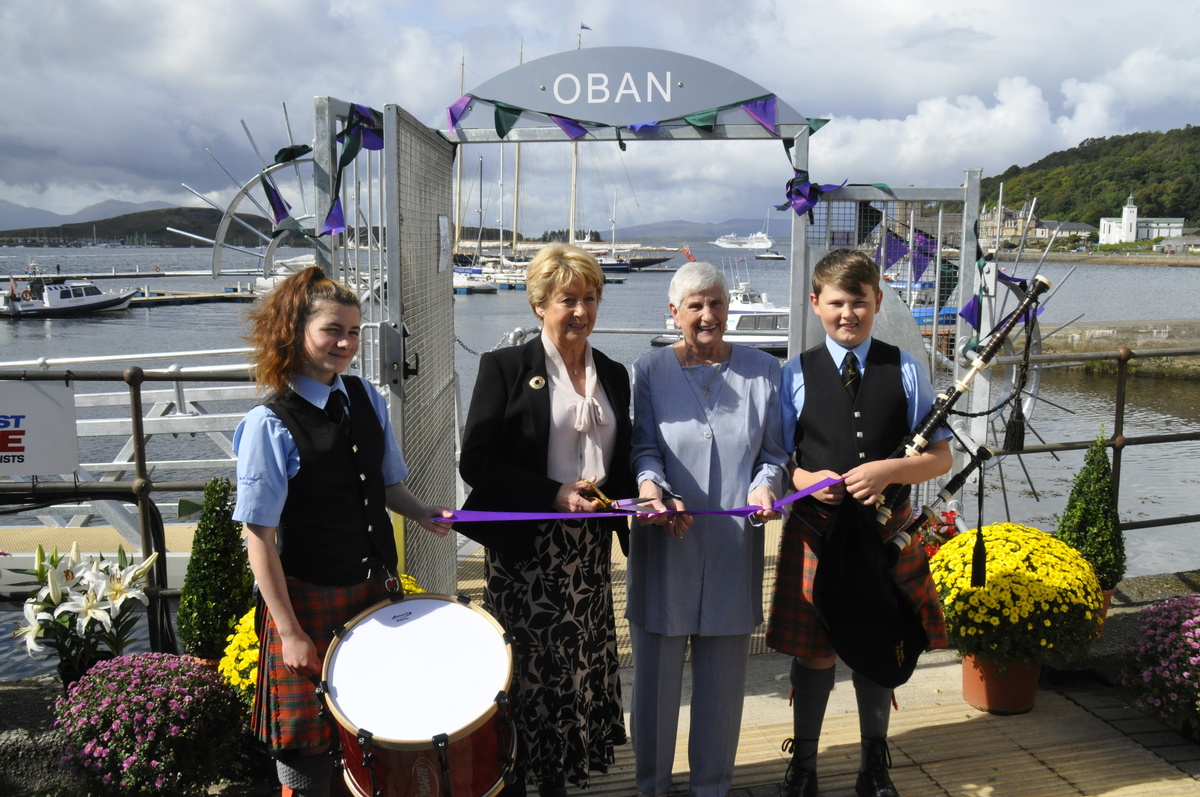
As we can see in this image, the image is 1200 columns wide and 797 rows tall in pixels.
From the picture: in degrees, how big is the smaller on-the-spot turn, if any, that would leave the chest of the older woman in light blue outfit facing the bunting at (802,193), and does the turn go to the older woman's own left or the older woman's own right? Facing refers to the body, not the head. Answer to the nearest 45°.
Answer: approximately 180°

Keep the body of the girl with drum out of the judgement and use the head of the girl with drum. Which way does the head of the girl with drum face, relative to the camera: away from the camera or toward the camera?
toward the camera

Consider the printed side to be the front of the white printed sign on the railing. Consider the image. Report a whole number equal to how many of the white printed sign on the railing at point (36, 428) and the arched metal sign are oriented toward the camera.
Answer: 2

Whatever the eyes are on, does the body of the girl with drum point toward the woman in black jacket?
no

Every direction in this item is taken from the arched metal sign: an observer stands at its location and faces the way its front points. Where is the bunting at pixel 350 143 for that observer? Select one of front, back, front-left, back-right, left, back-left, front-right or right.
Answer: front-right

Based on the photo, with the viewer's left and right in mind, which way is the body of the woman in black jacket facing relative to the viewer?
facing the viewer and to the right of the viewer

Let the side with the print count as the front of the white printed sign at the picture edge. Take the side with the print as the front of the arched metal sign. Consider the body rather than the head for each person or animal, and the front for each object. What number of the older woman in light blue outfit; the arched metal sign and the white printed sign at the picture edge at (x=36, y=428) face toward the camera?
3

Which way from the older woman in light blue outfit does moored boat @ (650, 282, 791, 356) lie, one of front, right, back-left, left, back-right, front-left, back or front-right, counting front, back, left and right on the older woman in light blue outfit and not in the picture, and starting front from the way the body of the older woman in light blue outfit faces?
back

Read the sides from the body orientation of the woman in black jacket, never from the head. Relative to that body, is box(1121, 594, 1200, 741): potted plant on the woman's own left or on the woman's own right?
on the woman's own left

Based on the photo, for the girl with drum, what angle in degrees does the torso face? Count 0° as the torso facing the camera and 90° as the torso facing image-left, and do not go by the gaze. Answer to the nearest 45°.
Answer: approximately 315°

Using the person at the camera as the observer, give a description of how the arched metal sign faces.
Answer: facing the viewer

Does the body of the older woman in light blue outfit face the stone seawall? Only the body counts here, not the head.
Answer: no

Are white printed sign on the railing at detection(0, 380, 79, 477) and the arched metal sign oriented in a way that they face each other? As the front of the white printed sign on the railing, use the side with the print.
no

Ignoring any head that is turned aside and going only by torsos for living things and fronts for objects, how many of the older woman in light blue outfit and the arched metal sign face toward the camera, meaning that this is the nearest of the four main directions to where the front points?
2

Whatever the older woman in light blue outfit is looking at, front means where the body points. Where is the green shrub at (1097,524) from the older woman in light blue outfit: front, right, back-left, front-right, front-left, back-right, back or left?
back-left

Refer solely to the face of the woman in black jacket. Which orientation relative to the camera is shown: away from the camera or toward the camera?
toward the camera

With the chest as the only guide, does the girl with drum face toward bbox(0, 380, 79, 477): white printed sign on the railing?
no

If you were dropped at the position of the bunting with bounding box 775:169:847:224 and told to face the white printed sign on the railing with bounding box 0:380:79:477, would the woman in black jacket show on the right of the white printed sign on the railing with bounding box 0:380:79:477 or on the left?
left

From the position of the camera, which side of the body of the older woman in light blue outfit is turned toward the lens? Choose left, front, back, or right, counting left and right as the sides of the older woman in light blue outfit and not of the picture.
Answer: front
